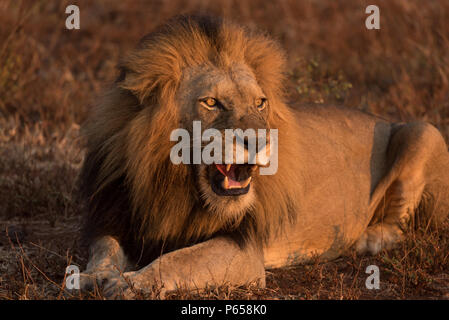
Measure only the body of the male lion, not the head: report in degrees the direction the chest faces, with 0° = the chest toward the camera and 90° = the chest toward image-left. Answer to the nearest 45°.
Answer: approximately 45°
